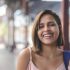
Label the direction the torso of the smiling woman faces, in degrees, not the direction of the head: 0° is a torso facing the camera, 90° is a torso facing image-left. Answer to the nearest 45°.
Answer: approximately 315°
